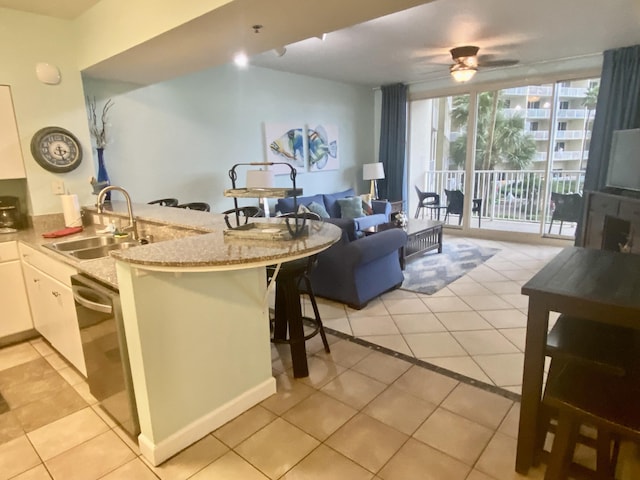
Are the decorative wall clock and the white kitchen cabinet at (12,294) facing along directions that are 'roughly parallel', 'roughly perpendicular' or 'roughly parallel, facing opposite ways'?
roughly parallel

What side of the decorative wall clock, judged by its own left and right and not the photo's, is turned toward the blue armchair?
left

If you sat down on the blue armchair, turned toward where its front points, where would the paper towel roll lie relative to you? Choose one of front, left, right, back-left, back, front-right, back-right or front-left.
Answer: back-left

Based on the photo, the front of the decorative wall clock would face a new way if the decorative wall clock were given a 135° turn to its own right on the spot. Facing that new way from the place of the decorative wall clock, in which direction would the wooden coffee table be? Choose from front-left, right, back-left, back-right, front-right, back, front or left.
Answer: back

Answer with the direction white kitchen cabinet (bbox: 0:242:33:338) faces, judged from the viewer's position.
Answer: facing the viewer and to the right of the viewer

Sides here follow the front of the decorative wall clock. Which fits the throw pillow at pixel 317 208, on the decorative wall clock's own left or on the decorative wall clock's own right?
on the decorative wall clock's own left

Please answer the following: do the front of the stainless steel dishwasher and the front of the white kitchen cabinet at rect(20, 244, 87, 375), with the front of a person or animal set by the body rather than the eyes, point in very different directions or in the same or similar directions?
same or similar directions

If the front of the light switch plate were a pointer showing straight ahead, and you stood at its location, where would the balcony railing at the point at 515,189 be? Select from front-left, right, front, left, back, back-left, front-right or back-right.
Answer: left

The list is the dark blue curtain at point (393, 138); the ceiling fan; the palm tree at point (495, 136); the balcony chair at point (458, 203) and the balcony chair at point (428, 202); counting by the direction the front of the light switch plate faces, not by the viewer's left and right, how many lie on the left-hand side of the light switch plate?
5

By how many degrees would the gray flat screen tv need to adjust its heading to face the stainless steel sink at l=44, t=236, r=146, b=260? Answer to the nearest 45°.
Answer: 0° — it already faces it

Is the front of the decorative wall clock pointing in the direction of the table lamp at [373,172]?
no

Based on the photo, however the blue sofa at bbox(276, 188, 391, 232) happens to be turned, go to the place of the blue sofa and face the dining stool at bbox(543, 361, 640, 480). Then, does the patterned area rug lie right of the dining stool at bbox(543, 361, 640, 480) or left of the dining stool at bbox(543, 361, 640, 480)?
left
